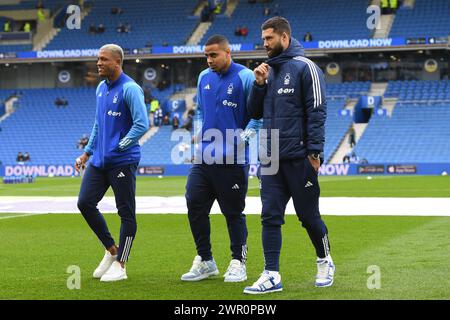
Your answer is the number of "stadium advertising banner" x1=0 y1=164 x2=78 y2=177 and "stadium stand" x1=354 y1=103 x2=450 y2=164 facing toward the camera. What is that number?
2

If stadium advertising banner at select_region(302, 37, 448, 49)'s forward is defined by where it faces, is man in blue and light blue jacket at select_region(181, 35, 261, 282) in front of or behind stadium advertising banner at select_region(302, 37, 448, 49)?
in front

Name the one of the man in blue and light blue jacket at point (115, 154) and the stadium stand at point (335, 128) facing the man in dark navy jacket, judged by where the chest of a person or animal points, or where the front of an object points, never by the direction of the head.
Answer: the stadium stand

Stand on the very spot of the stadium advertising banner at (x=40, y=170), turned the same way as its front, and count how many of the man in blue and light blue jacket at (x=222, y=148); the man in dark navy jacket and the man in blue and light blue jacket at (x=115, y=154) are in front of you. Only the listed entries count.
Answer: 3

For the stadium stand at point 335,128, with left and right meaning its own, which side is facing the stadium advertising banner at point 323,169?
front

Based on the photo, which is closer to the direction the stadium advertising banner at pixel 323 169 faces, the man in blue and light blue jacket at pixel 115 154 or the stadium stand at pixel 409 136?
the man in blue and light blue jacket

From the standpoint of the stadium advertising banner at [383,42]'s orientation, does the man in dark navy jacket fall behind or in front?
in front

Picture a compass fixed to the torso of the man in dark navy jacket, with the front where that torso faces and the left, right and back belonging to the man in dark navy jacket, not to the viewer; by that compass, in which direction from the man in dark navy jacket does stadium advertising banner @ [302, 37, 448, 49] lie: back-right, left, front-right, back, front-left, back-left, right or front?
back-right

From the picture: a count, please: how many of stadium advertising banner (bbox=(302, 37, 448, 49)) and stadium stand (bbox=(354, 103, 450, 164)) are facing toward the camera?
2

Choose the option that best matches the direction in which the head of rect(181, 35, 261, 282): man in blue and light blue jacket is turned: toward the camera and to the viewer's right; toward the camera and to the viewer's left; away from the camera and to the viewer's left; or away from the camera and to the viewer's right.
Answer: toward the camera and to the viewer's left
